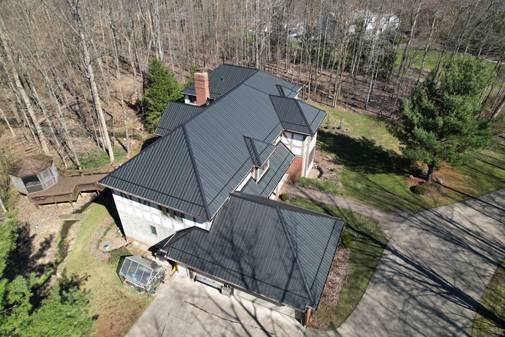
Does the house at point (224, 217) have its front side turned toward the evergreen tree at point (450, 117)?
no

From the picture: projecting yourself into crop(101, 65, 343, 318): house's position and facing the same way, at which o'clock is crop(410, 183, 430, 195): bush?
The bush is roughly at 10 o'clock from the house.

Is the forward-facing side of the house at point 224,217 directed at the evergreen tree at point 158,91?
no

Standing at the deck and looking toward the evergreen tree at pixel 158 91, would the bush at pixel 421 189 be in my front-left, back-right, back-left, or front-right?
front-right

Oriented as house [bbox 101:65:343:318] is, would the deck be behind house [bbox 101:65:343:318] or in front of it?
behind

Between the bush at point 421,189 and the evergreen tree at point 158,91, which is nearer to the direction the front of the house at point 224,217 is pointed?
the bush

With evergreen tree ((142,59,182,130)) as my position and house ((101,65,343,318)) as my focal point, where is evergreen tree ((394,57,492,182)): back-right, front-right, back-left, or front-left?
front-left

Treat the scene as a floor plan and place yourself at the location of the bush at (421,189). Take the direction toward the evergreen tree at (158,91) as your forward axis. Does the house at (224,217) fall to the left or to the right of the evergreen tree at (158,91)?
left

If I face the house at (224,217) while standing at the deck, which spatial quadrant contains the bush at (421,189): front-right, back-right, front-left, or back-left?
front-left

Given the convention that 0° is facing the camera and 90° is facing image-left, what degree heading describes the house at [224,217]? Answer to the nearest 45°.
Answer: approximately 315°

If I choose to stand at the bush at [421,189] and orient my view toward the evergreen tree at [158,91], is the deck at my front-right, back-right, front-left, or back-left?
front-left
